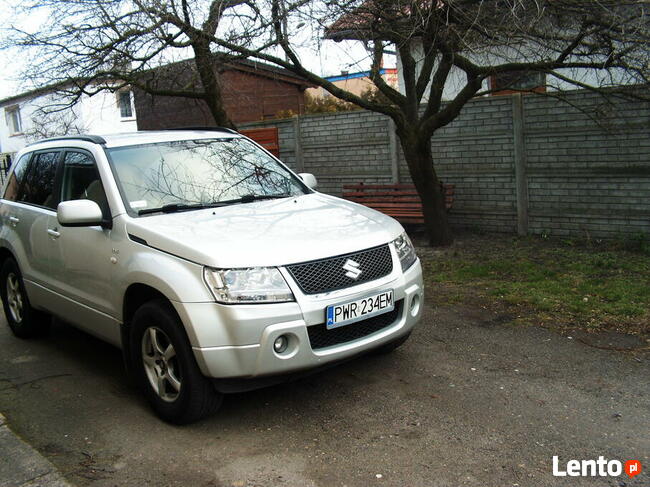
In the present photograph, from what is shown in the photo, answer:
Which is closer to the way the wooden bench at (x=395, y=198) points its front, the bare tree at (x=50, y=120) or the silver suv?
the silver suv

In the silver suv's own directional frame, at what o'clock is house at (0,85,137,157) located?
The house is roughly at 7 o'clock from the silver suv.

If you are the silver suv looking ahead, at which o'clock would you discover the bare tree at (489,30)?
The bare tree is roughly at 9 o'clock from the silver suv.

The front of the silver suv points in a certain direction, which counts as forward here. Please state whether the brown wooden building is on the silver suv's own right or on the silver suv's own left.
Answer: on the silver suv's own left

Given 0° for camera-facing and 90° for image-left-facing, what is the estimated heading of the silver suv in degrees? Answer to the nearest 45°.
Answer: approximately 315°

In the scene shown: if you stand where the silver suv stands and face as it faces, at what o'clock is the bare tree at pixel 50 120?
The bare tree is roughly at 7 o'clock from the silver suv.
